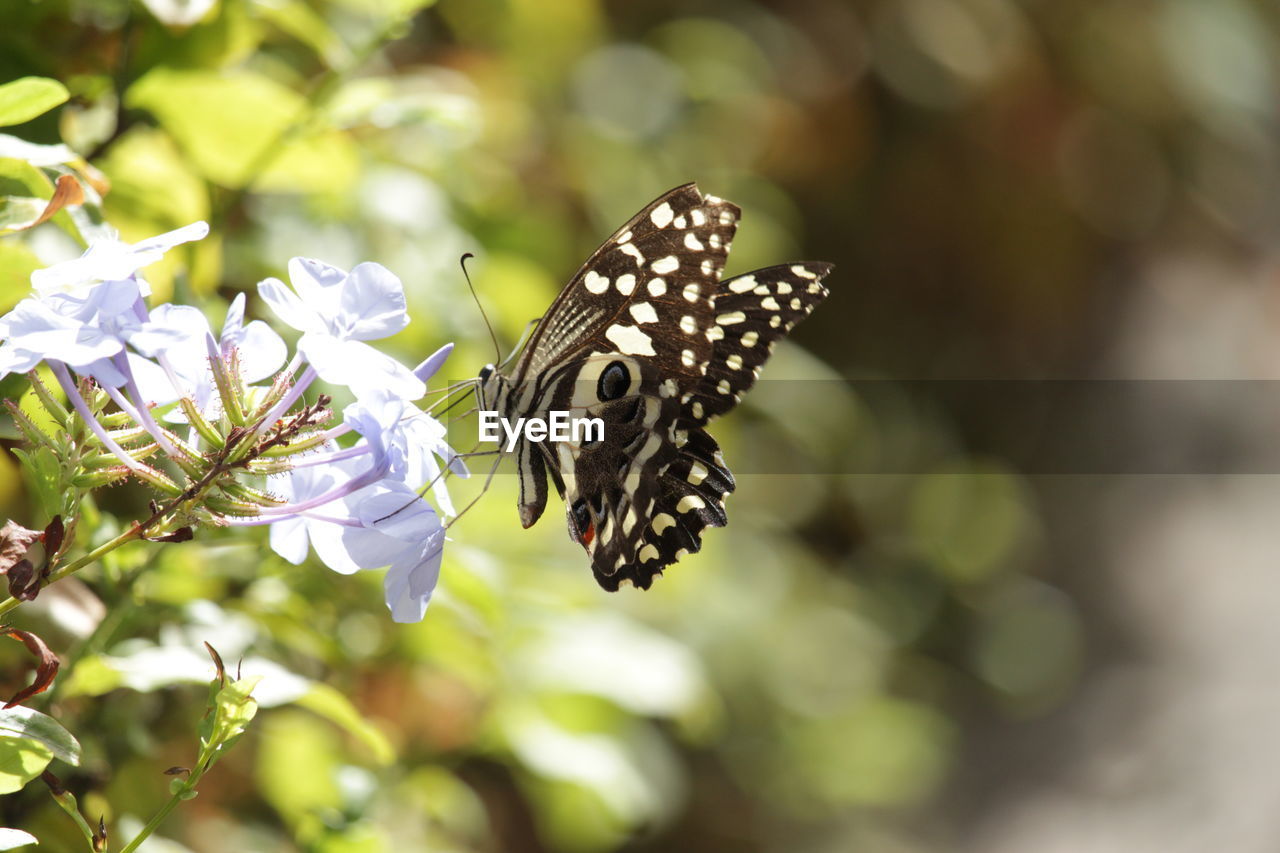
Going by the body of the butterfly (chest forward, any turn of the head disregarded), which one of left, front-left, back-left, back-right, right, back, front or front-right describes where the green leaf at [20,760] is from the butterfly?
front

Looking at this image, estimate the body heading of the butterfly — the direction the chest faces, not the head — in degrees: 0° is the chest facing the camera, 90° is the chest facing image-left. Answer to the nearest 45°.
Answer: approximately 90°

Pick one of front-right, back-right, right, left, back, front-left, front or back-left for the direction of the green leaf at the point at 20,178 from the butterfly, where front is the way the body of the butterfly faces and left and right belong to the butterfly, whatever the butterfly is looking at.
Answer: front-left

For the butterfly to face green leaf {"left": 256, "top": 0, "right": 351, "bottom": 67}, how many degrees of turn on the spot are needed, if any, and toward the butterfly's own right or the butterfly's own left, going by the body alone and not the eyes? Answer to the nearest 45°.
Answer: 0° — it already faces it

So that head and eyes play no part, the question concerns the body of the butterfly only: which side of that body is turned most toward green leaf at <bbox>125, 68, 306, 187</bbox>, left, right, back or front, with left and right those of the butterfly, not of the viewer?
front
